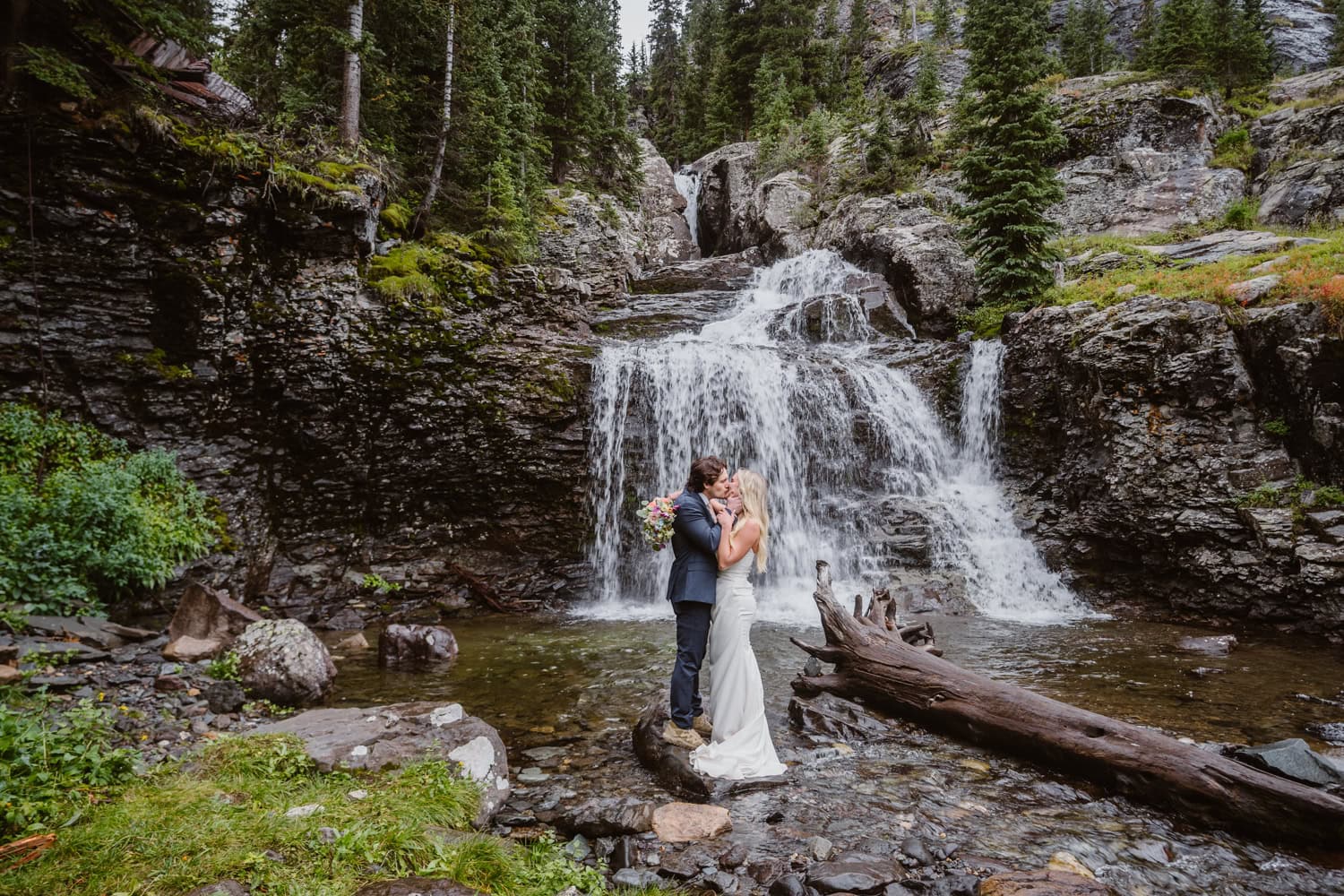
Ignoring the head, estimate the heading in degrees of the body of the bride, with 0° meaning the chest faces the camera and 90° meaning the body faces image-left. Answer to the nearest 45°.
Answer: approximately 90°

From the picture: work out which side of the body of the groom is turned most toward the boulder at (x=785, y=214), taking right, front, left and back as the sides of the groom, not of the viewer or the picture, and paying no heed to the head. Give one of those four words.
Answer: left

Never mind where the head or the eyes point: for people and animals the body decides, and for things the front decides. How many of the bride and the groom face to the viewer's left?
1

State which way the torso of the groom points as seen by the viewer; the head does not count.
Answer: to the viewer's right

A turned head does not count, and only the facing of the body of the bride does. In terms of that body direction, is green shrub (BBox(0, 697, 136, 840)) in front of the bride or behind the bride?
in front

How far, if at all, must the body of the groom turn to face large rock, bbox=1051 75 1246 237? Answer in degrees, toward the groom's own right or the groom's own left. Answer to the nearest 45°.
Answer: approximately 45° to the groom's own left

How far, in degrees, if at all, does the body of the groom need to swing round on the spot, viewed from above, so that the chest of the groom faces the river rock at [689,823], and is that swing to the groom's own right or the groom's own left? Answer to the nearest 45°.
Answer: approximately 90° to the groom's own right

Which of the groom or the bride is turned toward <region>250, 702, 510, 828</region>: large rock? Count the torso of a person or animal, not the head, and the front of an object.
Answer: the bride

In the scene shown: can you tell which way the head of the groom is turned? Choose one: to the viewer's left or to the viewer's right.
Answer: to the viewer's right

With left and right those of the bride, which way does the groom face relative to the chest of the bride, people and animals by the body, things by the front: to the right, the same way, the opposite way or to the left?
the opposite way

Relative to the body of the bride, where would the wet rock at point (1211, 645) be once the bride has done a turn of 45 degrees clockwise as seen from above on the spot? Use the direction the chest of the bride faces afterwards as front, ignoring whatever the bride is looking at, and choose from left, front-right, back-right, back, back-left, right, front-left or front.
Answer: right

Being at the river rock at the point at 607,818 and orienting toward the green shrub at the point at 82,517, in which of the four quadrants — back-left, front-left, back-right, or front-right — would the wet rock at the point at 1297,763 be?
back-right

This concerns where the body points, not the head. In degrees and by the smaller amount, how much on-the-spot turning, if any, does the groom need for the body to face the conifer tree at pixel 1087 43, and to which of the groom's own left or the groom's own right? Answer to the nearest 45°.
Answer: approximately 45° to the groom's own left

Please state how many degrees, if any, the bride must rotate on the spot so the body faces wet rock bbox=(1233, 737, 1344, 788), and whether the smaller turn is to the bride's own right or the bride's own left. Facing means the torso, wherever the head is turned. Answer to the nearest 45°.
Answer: approximately 180°
